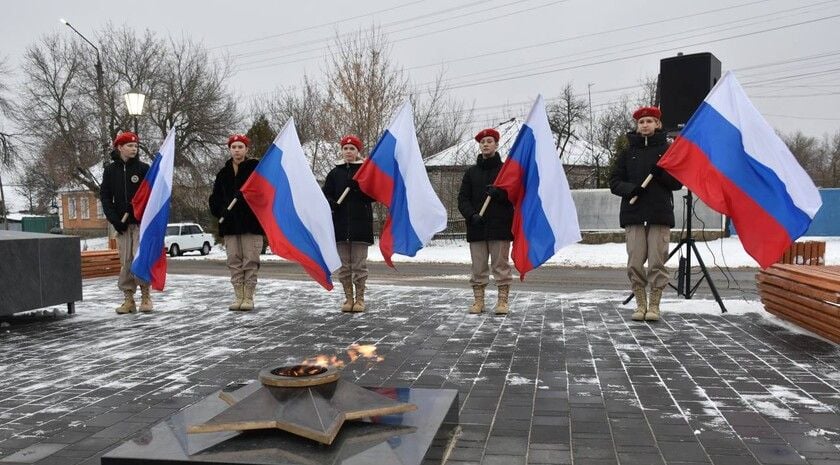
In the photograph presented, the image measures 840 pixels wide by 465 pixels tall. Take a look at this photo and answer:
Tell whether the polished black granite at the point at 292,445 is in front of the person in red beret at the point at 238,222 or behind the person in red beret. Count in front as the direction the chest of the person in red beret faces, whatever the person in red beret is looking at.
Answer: in front

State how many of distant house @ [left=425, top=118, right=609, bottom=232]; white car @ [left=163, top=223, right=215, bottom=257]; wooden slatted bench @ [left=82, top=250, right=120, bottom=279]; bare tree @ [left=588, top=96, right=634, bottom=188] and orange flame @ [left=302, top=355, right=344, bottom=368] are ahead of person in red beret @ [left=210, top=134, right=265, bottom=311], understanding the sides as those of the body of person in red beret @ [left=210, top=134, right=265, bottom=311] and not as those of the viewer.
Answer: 1

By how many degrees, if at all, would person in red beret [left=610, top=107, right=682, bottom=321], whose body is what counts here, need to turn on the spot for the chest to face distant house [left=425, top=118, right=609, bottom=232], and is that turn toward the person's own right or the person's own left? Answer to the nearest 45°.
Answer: approximately 180°

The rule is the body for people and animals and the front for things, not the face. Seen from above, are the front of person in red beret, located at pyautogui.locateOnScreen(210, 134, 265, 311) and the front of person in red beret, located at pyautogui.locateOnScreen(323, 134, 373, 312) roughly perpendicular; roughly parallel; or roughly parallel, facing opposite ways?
roughly parallel

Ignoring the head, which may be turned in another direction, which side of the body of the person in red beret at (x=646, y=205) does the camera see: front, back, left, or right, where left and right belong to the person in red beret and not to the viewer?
front

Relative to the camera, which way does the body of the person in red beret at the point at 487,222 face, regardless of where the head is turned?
toward the camera

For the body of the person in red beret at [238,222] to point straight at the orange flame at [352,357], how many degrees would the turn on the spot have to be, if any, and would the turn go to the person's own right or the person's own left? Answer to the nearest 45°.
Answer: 0° — they already face it

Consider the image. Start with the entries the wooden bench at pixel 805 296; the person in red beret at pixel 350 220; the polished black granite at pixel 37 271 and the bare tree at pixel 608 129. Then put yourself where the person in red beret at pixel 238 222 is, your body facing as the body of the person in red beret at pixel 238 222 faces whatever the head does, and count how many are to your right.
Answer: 1

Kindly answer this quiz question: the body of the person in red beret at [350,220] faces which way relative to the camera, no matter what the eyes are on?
toward the camera

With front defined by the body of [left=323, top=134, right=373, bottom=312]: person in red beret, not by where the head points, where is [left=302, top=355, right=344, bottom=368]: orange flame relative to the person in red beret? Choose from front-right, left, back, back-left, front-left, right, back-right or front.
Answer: front

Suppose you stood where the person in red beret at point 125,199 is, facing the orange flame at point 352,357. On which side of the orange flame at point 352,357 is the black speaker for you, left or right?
left

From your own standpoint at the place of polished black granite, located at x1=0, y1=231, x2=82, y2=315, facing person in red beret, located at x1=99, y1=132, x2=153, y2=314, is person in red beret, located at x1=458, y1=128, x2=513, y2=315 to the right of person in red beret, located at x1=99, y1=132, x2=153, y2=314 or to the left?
right

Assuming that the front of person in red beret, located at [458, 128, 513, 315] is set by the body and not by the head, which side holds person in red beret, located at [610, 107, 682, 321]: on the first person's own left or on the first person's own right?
on the first person's own left

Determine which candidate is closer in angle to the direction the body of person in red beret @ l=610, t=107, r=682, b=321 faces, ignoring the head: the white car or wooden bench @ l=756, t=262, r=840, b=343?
the wooden bench

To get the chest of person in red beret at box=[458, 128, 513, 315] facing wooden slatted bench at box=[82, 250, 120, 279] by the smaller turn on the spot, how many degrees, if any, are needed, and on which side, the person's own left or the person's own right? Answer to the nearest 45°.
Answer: approximately 135° to the person's own right

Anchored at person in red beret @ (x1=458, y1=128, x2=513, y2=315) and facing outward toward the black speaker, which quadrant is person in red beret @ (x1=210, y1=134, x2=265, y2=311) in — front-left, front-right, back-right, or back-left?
back-left

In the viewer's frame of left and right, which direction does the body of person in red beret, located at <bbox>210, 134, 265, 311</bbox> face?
facing the viewer
